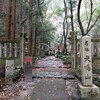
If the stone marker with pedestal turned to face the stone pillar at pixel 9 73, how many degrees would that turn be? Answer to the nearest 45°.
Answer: approximately 90° to its right

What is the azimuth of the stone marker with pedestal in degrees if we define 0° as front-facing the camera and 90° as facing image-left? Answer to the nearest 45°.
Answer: approximately 0°

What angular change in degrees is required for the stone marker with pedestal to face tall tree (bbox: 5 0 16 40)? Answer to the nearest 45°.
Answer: approximately 135° to its right

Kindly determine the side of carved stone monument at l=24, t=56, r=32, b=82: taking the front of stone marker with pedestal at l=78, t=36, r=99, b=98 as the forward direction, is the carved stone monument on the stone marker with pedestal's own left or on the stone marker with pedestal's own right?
on the stone marker with pedestal's own right
